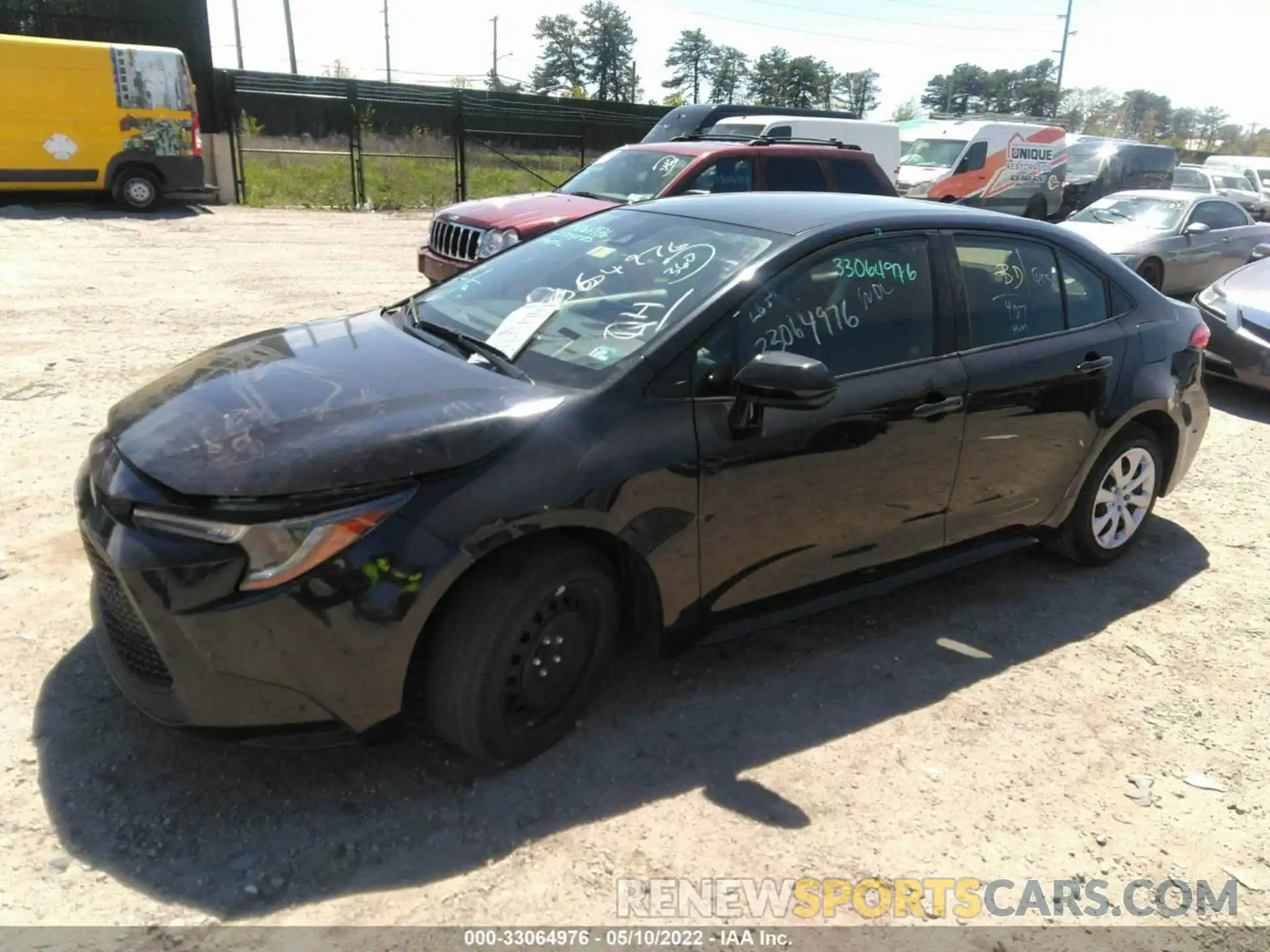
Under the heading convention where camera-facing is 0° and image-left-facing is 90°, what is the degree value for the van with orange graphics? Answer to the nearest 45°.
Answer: approximately 45°

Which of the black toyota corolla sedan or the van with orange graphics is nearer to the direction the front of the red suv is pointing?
the black toyota corolla sedan

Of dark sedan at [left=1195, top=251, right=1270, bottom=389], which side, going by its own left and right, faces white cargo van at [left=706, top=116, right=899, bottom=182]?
right

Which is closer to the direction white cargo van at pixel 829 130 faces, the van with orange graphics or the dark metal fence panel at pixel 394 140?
the dark metal fence panel

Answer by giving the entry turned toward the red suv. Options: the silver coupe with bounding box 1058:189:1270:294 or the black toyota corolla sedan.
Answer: the silver coupe

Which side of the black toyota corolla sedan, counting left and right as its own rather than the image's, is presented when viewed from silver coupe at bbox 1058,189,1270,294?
back

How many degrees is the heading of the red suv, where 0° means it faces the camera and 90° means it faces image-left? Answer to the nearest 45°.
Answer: approximately 45°
